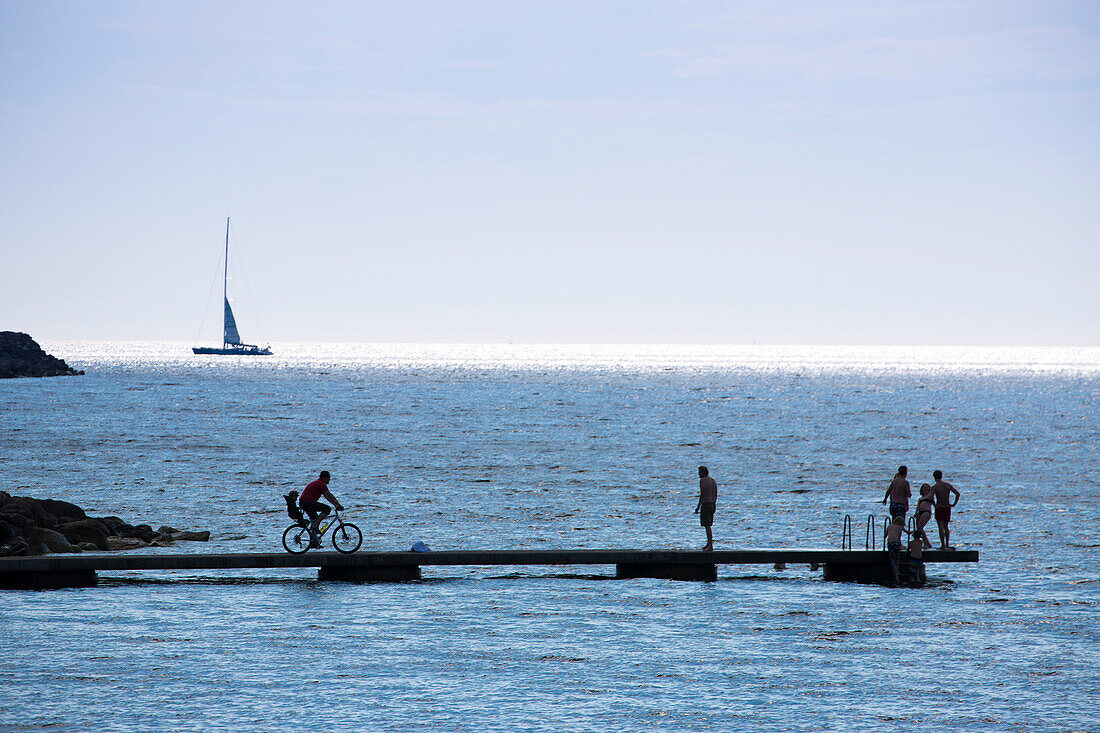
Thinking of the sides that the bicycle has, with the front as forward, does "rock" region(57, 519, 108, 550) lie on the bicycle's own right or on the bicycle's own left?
on the bicycle's own left

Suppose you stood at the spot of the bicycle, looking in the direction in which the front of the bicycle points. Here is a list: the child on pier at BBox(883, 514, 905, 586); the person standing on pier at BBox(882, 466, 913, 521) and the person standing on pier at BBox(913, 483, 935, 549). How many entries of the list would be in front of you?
3

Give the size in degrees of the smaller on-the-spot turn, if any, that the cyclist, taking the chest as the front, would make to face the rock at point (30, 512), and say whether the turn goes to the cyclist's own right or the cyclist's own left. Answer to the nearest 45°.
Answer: approximately 135° to the cyclist's own left

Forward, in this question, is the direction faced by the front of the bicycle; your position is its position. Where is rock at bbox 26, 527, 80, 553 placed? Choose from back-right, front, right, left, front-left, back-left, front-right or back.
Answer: back-left

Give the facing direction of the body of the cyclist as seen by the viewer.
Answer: to the viewer's right

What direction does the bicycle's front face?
to the viewer's right
